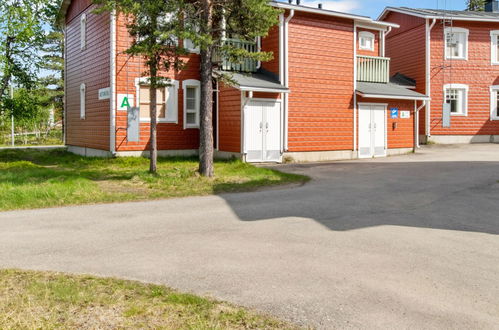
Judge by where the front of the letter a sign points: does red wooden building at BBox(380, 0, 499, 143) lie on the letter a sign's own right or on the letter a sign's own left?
on the letter a sign's own left

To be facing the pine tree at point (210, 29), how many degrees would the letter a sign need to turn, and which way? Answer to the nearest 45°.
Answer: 0° — it already faces it

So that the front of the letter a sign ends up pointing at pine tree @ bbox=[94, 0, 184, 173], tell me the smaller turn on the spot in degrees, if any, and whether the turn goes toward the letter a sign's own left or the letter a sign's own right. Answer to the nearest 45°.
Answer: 0° — it already faces it

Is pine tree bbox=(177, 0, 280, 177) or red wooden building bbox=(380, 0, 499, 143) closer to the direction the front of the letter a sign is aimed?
the pine tree

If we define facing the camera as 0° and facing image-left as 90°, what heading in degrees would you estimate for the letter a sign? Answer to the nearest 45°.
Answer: approximately 0°

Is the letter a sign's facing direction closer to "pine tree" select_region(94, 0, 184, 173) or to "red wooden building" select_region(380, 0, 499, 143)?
the pine tree
